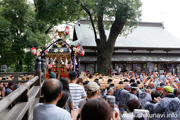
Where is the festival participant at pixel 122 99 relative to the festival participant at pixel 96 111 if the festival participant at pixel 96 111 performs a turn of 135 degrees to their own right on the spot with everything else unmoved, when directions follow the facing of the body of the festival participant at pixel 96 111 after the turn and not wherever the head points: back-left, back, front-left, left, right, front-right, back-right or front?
back-left

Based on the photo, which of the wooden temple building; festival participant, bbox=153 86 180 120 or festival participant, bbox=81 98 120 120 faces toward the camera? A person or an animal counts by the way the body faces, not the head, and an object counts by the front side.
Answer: the wooden temple building

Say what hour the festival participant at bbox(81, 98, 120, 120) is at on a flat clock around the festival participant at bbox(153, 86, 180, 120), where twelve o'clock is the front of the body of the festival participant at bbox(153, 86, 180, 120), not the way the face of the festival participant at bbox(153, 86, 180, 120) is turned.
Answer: the festival participant at bbox(81, 98, 120, 120) is roughly at 8 o'clock from the festival participant at bbox(153, 86, 180, 120).

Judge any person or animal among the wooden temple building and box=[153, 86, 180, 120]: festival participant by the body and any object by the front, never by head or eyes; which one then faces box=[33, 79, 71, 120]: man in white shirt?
the wooden temple building

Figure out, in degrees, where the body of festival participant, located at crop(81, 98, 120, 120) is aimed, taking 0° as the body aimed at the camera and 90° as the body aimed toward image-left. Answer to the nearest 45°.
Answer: approximately 180°

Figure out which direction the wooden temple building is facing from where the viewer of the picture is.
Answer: facing the viewer

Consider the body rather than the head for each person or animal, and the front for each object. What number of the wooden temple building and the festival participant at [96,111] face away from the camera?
1

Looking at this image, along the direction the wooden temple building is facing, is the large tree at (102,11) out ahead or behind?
ahead

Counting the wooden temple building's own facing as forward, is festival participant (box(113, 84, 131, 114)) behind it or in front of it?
in front

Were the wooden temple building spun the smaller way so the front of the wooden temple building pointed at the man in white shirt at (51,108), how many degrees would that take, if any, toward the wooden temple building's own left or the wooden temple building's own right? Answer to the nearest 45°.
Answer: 0° — it already faces them

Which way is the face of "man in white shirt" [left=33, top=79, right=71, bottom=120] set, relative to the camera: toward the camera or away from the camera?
away from the camera

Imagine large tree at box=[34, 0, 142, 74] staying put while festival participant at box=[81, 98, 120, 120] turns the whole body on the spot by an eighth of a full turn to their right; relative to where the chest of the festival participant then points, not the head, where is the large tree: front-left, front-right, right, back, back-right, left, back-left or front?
front-left

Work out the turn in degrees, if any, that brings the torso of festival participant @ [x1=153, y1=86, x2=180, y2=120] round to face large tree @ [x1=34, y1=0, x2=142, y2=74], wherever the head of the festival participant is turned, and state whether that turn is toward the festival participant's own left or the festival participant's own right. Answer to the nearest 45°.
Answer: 0° — they already face it

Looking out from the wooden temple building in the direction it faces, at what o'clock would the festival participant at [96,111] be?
The festival participant is roughly at 12 o'clock from the wooden temple building.

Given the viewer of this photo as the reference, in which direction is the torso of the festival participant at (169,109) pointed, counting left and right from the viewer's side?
facing away from the viewer and to the left of the viewer
